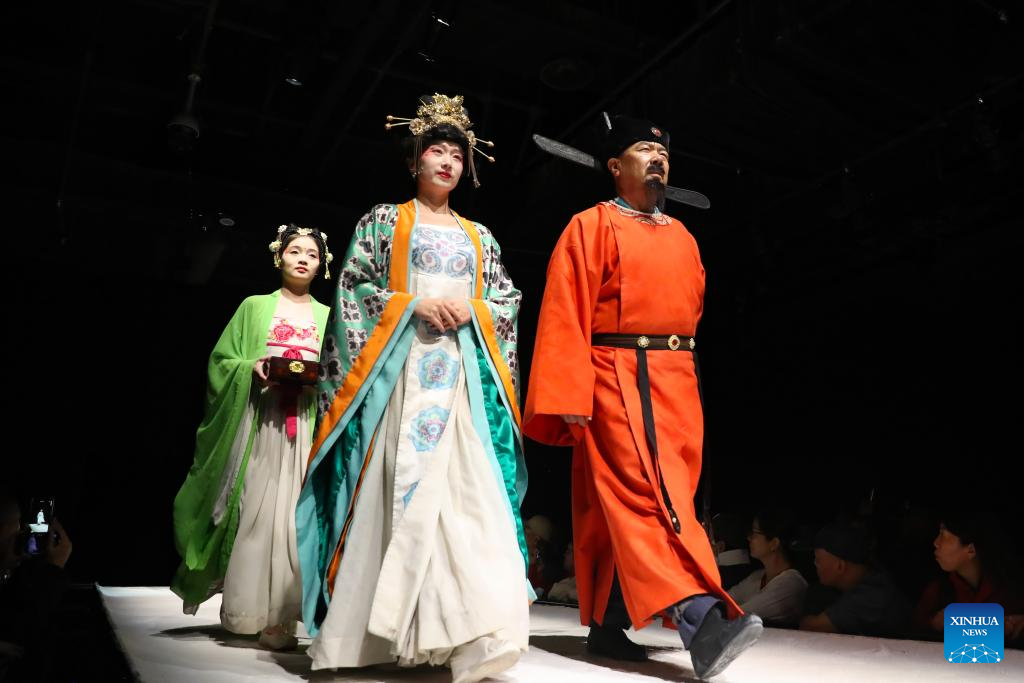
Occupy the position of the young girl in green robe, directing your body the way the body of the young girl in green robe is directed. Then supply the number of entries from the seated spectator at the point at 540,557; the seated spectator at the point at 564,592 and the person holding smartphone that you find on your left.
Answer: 2

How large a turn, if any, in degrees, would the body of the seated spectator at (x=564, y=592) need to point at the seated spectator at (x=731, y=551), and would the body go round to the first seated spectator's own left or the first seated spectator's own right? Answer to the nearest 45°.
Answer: approximately 135° to the first seated spectator's own left

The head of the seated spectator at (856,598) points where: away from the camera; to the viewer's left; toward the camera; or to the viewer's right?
to the viewer's left

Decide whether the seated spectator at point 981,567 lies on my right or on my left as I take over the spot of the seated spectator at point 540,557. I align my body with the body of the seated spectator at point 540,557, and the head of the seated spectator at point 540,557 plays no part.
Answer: on my left

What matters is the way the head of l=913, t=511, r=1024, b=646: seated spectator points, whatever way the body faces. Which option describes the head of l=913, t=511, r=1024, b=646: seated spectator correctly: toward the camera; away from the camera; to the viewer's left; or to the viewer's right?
to the viewer's left

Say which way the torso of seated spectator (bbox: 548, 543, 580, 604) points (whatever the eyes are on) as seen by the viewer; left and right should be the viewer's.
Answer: facing to the left of the viewer

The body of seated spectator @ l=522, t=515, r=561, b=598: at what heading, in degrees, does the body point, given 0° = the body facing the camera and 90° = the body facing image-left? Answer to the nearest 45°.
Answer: approximately 45°

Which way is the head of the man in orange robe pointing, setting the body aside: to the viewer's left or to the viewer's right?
to the viewer's right

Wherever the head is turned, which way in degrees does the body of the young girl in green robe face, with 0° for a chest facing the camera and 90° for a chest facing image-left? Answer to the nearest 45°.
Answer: approximately 315°

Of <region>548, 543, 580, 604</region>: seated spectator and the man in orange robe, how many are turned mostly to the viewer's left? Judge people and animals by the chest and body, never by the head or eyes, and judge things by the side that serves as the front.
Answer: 1

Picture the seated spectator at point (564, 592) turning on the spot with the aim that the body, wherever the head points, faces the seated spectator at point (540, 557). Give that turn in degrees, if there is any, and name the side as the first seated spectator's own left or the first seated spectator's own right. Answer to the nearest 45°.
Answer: approximately 90° to the first seated spectator's own right

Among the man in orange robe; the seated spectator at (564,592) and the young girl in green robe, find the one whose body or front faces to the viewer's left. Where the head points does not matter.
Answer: the seated spectator
